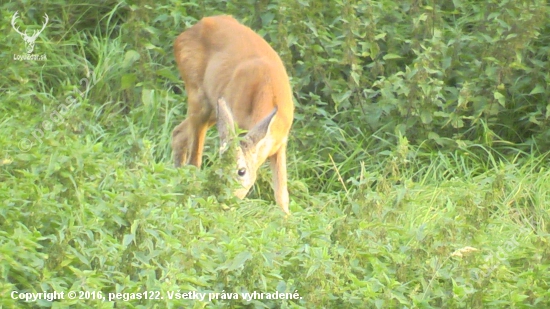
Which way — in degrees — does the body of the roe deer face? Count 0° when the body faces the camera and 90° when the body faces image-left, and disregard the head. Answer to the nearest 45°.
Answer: approximately 315°

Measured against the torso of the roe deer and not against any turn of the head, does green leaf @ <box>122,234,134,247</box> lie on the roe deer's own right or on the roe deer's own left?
on the roe deer's own right
